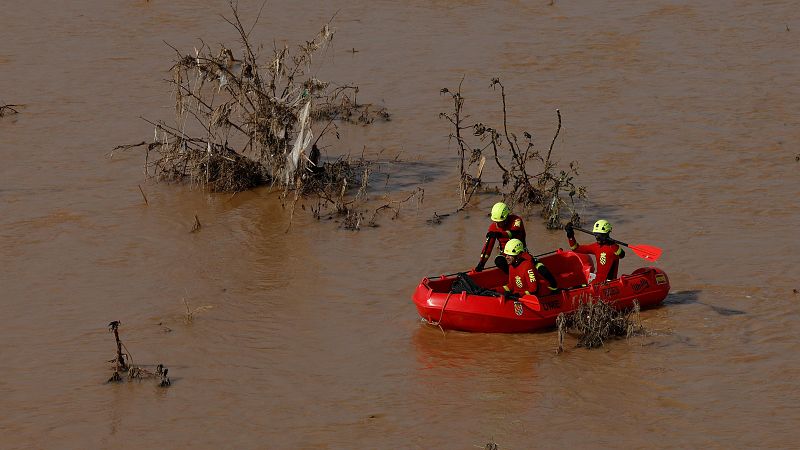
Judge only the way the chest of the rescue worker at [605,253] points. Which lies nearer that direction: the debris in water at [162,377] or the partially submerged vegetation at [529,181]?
the debris in water

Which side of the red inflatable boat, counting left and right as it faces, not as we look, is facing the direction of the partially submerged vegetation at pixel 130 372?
front

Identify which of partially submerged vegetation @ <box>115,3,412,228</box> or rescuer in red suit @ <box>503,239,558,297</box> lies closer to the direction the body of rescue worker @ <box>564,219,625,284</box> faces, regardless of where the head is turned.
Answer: the rescuer in red suit

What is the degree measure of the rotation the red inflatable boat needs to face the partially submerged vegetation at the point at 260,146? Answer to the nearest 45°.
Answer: approximately 45° to its right

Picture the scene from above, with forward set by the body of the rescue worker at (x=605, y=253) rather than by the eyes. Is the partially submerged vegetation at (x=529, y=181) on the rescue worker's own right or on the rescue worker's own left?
on the rescue worker's own right

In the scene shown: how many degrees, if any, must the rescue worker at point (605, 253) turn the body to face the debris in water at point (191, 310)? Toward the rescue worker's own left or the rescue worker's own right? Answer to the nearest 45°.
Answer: approximately 45° to the rescue worker's own right

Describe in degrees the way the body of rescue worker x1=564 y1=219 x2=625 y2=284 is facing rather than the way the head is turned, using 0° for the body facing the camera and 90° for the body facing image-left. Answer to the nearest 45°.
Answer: approximately 45°

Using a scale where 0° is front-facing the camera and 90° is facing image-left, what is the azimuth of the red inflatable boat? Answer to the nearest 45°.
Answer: approximately 90°
